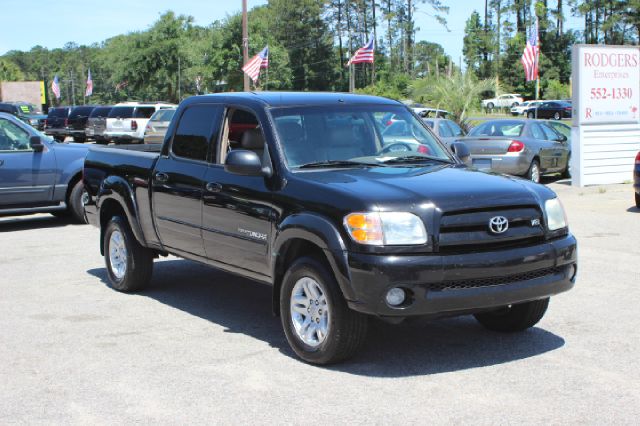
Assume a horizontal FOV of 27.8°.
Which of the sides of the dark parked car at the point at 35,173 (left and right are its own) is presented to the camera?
right

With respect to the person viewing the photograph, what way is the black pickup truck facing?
facing the viewer and to the right of the viewer

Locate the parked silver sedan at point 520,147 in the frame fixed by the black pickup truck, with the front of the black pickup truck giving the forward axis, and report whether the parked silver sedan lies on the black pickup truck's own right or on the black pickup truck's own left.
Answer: on the black pickup truck's own left

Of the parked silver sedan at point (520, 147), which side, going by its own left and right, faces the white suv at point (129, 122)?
left

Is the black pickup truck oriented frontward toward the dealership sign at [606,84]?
no

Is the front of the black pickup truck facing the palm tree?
no

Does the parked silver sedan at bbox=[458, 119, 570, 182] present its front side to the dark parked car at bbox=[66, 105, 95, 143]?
no

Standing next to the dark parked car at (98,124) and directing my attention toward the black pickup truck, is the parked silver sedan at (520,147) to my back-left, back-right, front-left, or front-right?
front-left

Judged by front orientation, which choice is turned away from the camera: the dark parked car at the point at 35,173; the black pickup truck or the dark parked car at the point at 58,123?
the dark parked car at the point at 58,123

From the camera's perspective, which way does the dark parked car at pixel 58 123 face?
away from the camera

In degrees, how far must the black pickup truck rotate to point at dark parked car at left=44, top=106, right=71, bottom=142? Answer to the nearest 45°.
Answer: approximately 135° to its left

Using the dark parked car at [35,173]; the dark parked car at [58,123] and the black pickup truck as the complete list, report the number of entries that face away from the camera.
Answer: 1

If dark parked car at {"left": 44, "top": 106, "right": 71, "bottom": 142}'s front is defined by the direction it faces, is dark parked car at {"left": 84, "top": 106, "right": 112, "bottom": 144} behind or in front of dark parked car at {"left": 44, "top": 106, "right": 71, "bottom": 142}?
behind

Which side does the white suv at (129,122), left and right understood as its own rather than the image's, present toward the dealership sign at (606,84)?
right

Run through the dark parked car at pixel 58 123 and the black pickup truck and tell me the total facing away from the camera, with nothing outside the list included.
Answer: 1

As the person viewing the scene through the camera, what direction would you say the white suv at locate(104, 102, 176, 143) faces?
facing away from the viewer and to the right of the viewer
